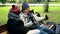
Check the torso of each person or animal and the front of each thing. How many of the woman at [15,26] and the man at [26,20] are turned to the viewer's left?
0

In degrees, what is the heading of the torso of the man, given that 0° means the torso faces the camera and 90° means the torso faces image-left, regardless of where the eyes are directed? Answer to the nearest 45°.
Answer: approximately 315°
